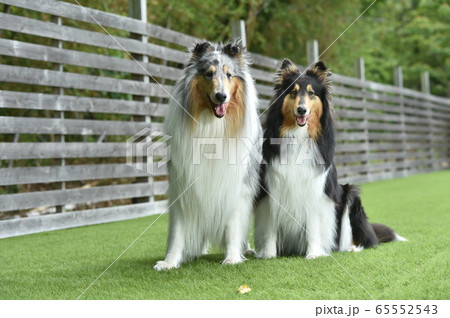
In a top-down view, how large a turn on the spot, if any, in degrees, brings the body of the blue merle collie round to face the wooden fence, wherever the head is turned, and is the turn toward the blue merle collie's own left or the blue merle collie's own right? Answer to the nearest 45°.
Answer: approximately 135° to the blue merle collie's own right

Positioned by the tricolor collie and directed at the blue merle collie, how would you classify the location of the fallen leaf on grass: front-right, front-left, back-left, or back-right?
front-left

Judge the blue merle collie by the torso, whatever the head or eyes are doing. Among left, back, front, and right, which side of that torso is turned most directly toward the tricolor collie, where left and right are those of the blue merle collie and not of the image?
left

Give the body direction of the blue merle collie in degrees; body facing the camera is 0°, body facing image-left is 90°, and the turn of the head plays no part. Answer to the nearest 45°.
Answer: approximately 0°
